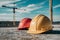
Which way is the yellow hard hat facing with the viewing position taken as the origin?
facing the viewer and to the left of the viewer
